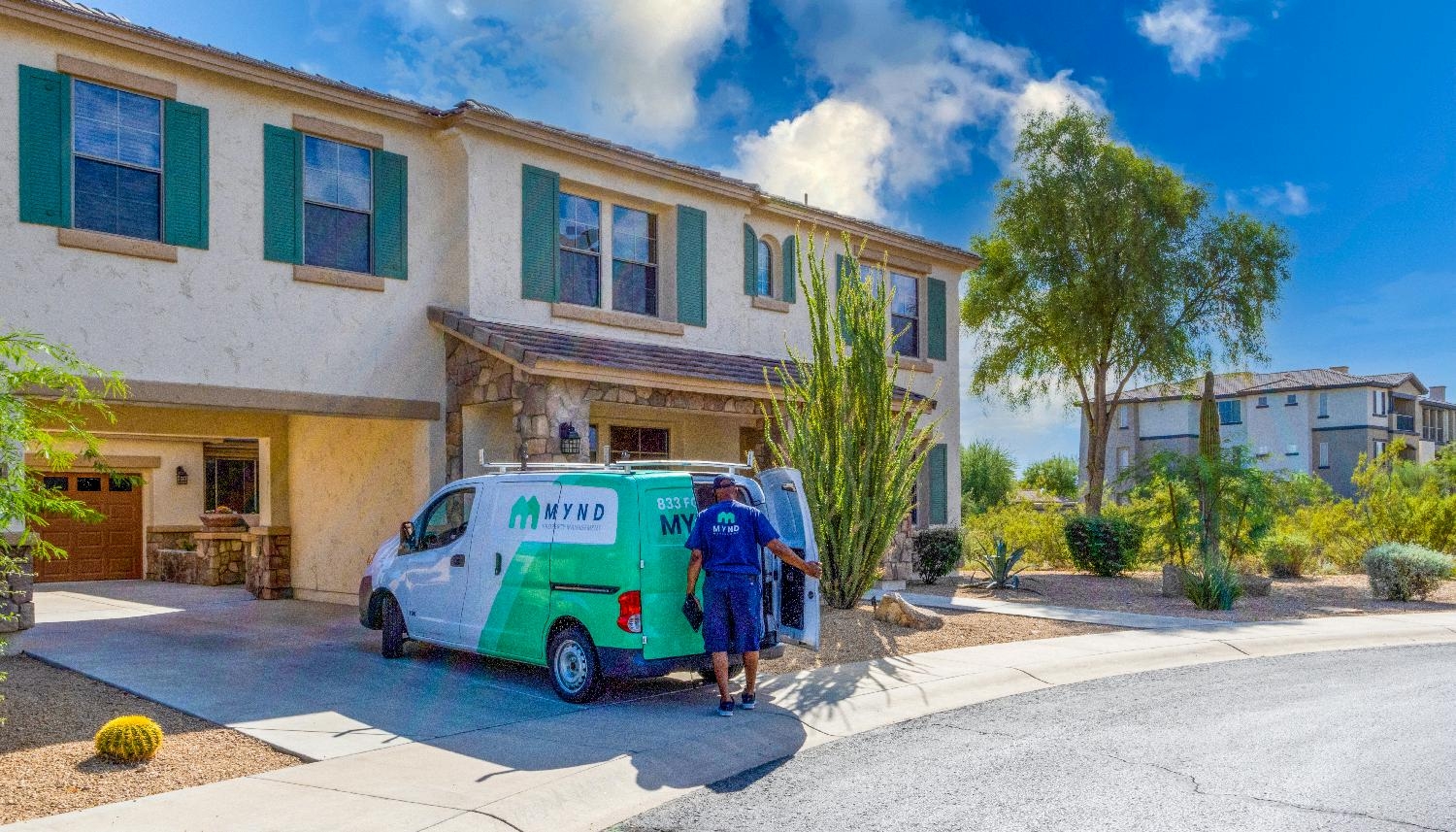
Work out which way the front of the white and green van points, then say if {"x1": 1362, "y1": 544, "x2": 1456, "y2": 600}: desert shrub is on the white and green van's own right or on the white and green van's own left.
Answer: on the white and green van's own right

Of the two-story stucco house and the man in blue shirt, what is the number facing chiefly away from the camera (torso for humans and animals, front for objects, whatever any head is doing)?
1

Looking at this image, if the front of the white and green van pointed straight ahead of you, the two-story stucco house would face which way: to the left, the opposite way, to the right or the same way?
the opposite way

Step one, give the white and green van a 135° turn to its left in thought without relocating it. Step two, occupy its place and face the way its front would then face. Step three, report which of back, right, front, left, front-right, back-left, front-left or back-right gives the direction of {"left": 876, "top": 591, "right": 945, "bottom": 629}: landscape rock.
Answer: back-left

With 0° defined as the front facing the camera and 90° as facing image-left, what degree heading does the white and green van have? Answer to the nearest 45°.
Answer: approximately 135°

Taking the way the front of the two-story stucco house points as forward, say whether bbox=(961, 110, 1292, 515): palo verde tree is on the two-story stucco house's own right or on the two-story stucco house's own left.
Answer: on the two-story stucco house's own left

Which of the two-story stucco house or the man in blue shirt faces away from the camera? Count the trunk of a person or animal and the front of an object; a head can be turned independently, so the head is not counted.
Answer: the man in blue shirt

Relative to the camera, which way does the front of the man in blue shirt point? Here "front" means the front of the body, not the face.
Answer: away from the camera

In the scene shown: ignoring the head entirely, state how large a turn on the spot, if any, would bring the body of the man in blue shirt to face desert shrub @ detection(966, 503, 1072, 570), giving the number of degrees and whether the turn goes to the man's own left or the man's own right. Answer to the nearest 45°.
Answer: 0° — they already face it
